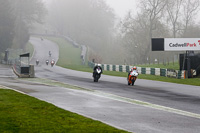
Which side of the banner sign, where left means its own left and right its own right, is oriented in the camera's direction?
front
